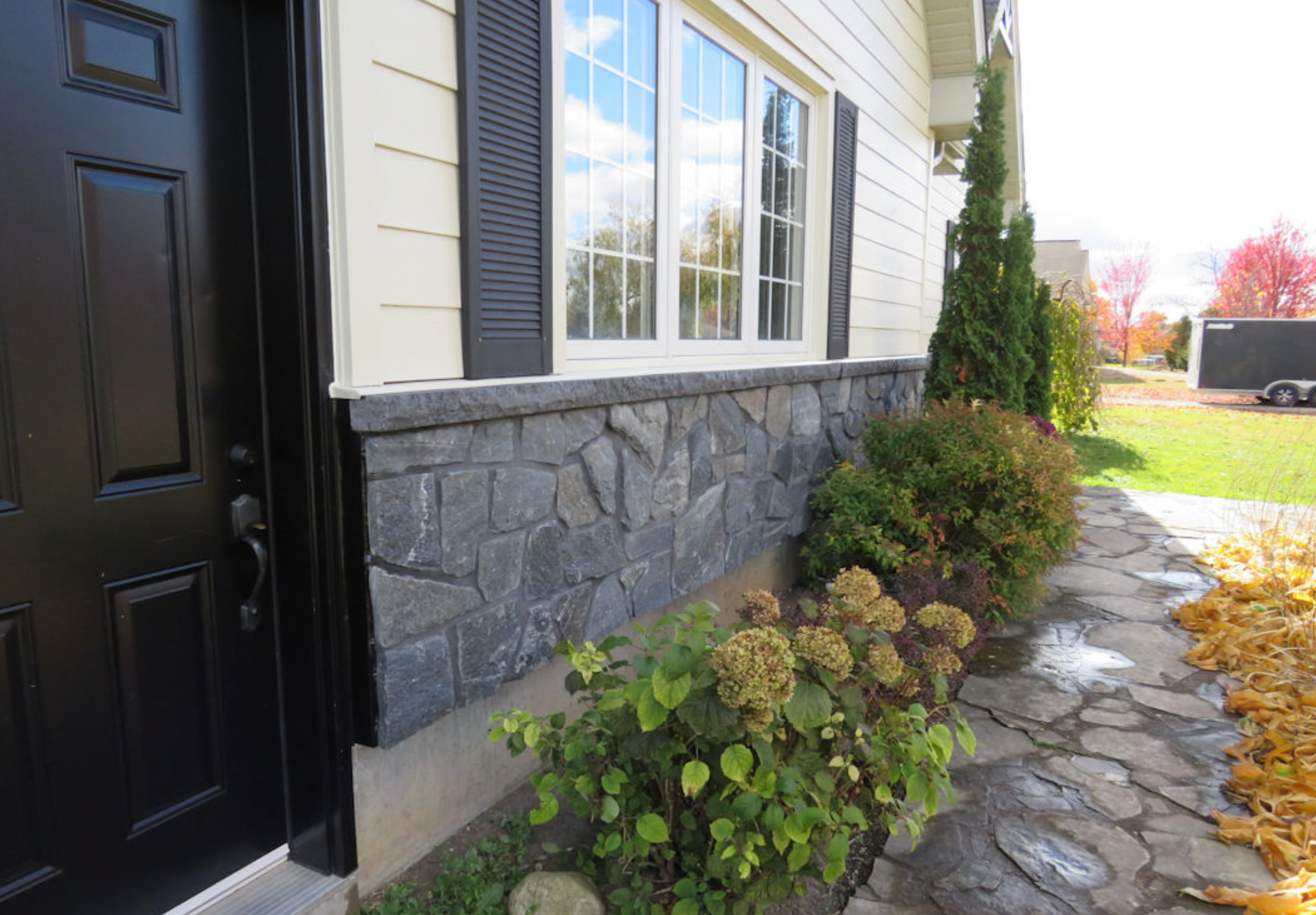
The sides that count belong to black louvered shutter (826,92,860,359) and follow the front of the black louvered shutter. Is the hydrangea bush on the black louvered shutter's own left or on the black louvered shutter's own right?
on the black louvered shutter's own right

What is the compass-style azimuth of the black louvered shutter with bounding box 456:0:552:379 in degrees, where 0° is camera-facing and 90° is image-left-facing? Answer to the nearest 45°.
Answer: approximately 315°

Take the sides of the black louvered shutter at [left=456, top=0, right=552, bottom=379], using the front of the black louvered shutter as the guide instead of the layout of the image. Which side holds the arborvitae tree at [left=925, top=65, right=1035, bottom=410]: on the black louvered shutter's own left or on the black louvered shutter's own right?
on the black louvered shutter's own left

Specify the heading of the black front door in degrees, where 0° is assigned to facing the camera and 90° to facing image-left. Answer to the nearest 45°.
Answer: approximately 315°

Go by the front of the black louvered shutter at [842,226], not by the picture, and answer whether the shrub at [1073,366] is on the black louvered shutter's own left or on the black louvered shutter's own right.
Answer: on the black louvered shutter's own left

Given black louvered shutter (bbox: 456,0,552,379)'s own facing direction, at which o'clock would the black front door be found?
The black front door is roughly at 3 o'clock from the black louvered shutter.

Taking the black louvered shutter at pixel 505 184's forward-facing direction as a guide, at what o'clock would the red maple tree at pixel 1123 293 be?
The red maple tree is roughly at 9 o'clock from the black louvered shutter.

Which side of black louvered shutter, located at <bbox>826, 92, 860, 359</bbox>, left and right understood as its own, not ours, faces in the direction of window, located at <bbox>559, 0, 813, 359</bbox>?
right
